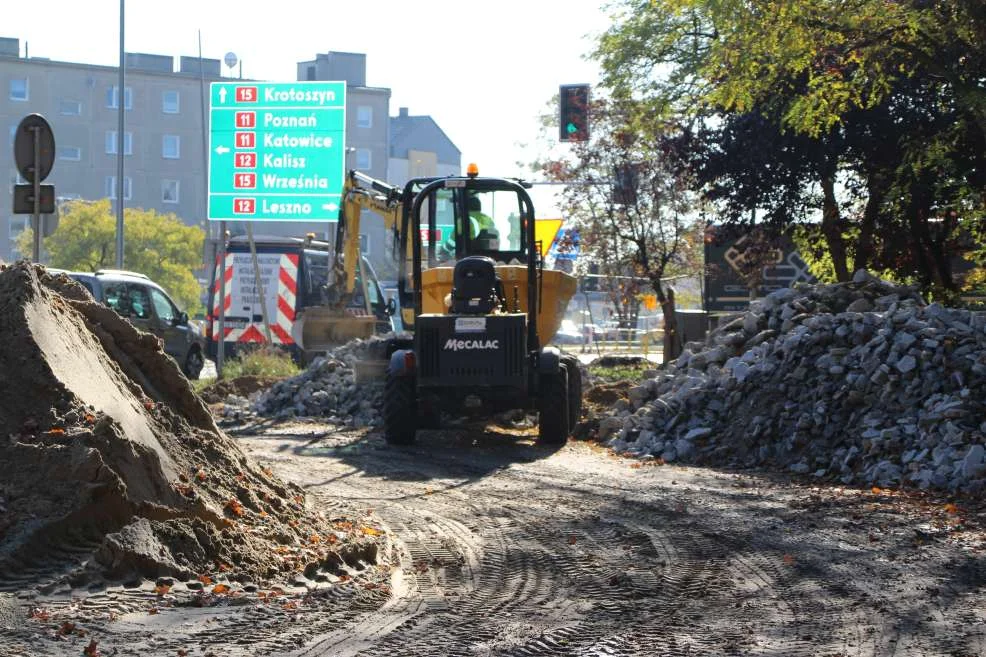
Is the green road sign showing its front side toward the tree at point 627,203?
no

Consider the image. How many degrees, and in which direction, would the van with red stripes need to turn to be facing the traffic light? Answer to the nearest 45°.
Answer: approximately 90° to its right

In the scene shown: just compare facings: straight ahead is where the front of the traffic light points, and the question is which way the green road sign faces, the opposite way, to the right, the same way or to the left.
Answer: the same way

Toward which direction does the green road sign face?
toward the camera

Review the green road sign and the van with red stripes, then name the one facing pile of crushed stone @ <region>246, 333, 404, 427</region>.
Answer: the green road sign

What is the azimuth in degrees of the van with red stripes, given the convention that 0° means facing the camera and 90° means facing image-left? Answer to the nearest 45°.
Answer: approximately 225°

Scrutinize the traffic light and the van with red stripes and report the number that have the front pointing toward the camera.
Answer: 1

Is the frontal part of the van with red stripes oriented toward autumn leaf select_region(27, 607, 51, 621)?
no

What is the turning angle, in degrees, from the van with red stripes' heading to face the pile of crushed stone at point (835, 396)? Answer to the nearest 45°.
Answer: approximately 135° to its right

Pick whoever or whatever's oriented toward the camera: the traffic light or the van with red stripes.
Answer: the traffic light

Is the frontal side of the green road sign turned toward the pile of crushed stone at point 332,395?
yes

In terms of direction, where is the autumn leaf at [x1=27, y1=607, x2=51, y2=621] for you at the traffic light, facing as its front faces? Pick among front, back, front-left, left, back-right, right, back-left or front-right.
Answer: front

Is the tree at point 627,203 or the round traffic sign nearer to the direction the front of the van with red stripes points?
the tree
